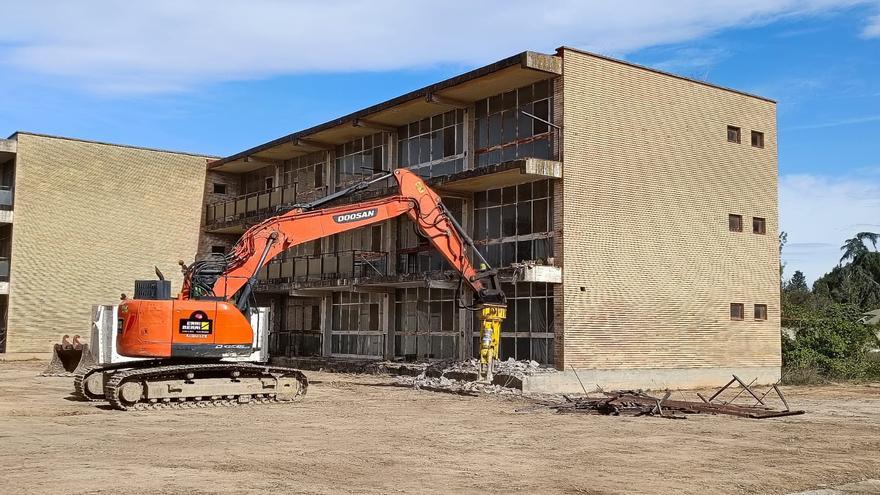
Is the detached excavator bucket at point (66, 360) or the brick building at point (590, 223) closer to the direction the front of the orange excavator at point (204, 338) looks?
the brick building

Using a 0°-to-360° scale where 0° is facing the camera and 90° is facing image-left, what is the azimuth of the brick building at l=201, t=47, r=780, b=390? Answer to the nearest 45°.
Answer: approximately 45°

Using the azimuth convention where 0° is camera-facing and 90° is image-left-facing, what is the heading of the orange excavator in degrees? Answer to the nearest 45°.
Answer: approximately 270°

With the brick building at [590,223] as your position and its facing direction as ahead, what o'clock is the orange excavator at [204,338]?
The orange excavator is roughly at 12 o'clock from the brick building.

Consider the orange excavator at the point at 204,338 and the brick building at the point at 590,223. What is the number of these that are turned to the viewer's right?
1

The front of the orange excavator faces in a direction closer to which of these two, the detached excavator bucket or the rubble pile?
the rubble pile

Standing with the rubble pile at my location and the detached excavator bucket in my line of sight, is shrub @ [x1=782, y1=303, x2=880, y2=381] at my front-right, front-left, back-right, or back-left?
back-right

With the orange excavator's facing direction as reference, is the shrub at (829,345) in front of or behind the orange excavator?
in front

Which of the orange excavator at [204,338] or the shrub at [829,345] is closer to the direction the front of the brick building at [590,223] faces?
the orange excavator

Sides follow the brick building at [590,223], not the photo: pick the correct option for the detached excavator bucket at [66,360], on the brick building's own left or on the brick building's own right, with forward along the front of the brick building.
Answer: on the brick building's own right

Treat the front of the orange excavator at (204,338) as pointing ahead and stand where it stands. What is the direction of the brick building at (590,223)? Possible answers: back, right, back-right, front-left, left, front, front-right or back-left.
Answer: front-left
